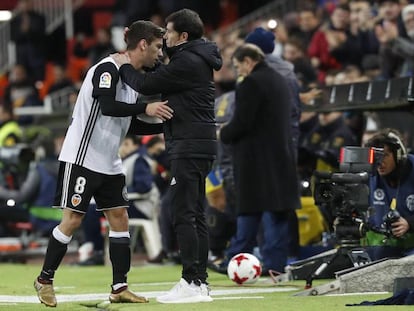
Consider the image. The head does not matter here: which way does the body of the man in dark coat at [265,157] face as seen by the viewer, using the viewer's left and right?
facing away from the viewer and to the left of the viewer

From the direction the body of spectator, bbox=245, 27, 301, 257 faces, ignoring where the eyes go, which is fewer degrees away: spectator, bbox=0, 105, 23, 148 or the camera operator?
the spectator

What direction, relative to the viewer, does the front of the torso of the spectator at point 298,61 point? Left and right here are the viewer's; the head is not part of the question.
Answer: facing the viewer and to the left of the viewer

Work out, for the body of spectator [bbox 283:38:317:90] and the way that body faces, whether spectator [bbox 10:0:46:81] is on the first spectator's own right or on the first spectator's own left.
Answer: on the first spectator's own right

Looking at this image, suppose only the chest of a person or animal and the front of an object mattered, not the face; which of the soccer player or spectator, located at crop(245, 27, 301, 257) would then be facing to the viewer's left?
the spectator

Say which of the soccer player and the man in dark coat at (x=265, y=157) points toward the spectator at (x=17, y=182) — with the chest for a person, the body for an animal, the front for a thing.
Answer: the man in dark coat

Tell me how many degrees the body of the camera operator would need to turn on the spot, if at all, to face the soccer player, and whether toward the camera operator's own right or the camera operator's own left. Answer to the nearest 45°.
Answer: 0° — they already face them

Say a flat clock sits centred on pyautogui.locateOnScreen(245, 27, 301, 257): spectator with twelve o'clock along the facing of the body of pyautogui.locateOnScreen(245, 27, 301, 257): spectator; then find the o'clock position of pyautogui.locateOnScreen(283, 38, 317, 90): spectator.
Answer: pyautogui.locateOnScreen(283, 38, 317, 90): spectator is roughly at 3 o'clock from pyautogui.locateOnScreen(245, 27, 301, 257): spectator.

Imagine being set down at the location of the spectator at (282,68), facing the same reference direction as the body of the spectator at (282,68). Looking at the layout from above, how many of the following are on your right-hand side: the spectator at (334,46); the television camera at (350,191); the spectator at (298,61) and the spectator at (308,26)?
3

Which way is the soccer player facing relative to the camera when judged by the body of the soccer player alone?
to the viewer's right

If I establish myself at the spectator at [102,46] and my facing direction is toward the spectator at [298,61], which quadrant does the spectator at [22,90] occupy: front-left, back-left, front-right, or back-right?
back-right
